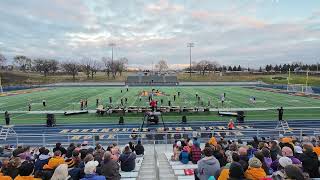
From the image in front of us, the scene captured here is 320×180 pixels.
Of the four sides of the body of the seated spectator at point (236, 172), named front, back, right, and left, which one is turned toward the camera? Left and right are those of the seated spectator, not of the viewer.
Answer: back

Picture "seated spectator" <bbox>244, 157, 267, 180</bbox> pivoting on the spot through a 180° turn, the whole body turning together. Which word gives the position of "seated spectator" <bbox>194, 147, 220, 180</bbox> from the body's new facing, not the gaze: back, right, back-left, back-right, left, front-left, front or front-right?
back-right

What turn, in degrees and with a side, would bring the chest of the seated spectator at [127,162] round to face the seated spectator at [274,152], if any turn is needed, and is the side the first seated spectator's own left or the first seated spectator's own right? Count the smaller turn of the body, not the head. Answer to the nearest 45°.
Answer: approximately 90° to the first seated spectator's own right

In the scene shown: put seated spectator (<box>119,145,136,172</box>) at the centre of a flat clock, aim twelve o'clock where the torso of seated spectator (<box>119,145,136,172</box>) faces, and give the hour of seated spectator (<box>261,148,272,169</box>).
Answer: seated spectator (<box>261,148,272,169</box>) is roughly at 4 o'clock from seated spectator (<box>119,145,136,172</box>).

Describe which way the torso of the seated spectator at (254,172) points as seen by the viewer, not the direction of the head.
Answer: away from the camera

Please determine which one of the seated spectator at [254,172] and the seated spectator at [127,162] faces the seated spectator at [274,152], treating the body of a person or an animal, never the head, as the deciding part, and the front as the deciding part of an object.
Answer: the seated spectator at [254,172]

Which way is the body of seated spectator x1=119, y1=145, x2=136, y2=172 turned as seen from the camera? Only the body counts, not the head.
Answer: away from the camera

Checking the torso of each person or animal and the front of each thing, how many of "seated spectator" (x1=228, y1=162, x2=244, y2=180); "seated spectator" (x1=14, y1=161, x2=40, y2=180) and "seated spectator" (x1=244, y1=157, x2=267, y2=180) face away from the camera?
3

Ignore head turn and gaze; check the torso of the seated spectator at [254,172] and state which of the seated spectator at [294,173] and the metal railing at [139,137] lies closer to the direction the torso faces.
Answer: the metal railing

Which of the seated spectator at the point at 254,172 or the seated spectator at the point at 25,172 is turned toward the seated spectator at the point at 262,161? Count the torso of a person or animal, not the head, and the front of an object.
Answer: the seated spectator at the point at 254,172

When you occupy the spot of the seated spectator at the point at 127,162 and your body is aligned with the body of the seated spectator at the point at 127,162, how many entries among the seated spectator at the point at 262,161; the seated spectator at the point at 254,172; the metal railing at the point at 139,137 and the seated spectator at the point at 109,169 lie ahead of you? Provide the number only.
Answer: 1

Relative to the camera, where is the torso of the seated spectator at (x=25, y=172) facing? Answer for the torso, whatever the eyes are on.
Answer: away from the camera

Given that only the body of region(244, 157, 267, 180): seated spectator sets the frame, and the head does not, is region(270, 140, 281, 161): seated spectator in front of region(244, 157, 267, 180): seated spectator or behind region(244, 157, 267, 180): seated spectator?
in front

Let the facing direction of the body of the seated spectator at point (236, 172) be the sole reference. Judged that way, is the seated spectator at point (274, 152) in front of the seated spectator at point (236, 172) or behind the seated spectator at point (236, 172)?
in front
